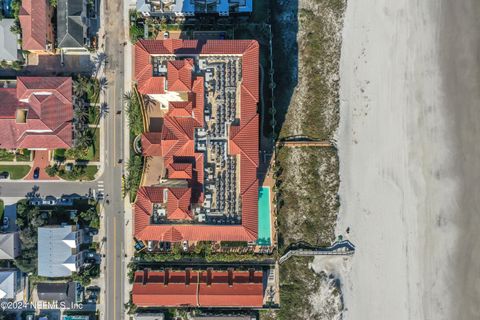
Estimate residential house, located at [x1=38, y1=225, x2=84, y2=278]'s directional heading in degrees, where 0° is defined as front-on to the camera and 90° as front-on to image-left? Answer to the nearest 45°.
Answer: approximately 270°

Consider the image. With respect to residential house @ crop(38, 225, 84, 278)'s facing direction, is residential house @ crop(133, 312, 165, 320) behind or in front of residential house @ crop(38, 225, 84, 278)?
in front

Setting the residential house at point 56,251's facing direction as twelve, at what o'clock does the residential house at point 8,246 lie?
the residential house at point 8,246 is roughly at 7 o'clock from the residential house at point 56,251.

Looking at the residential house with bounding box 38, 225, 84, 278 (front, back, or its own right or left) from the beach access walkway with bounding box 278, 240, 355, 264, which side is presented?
front
